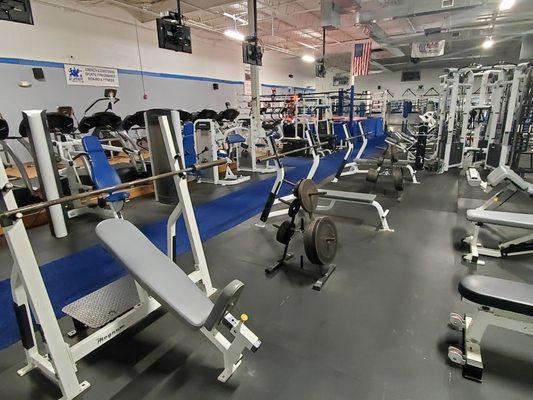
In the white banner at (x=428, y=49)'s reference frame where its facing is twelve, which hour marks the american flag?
The american flag is roughly at 3 o'clock from the white banner.

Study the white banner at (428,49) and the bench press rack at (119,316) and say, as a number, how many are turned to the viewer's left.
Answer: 0

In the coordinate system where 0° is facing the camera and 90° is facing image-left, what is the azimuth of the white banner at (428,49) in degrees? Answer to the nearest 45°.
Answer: approximately 0°

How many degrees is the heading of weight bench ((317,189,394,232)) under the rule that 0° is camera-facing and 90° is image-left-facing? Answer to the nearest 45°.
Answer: approximately 315°

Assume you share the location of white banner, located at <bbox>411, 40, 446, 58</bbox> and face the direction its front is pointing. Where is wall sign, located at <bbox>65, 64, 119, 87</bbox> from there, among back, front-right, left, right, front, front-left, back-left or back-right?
front-right

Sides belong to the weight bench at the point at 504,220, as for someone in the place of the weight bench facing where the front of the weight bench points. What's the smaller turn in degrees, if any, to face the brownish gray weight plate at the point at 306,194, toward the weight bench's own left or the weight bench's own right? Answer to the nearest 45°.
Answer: approximately 45° to the weight bench's own left

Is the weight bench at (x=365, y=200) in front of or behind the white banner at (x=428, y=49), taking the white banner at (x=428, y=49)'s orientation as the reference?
in front

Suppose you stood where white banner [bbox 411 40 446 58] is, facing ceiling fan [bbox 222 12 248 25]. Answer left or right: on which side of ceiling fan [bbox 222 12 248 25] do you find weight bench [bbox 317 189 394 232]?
left

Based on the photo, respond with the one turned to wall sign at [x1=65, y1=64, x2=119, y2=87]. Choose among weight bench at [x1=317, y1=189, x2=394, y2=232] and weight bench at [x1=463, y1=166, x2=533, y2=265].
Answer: weight bench at [x1=463, y1=166, x2=533, y2=265]

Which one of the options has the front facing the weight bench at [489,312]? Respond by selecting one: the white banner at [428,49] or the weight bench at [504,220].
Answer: the white banner

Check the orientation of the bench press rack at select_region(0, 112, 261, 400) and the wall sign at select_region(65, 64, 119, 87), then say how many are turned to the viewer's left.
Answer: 0

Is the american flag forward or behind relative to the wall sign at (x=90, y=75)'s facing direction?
forward

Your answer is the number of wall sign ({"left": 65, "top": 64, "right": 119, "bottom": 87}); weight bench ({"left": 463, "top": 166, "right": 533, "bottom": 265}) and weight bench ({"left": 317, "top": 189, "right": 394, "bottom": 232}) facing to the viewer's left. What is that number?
1
